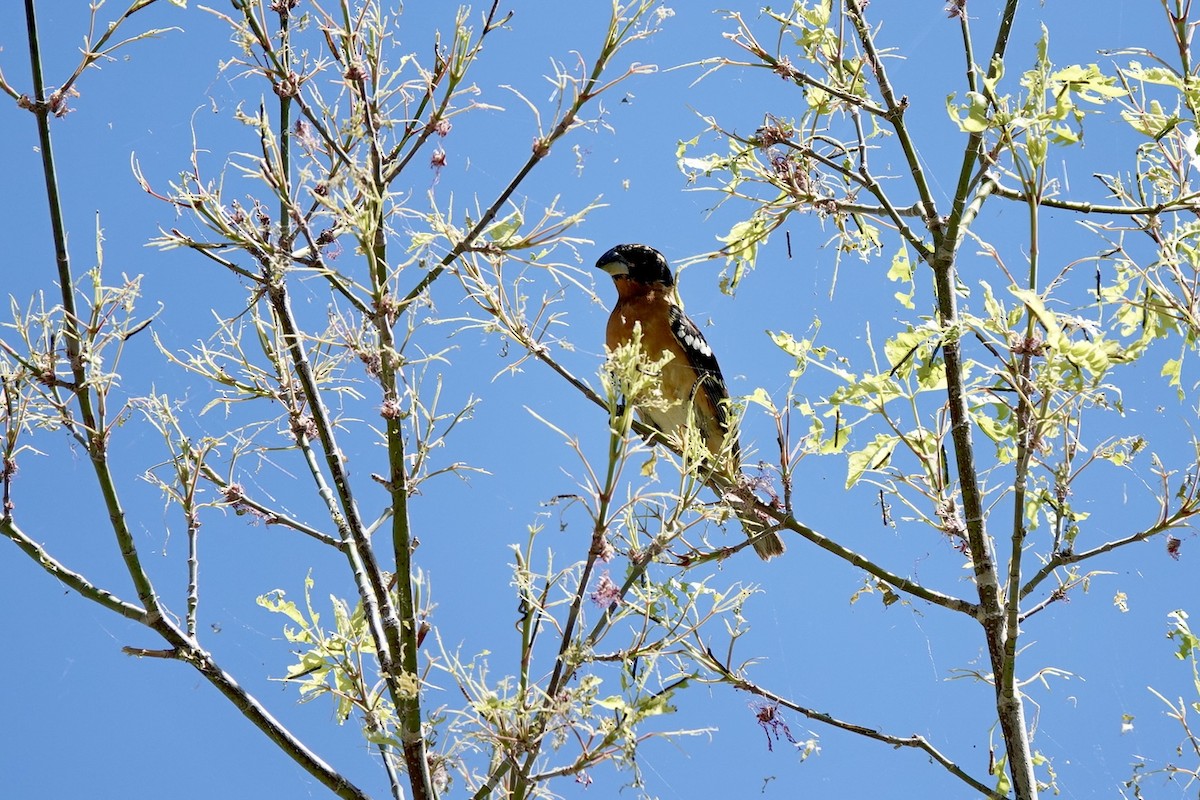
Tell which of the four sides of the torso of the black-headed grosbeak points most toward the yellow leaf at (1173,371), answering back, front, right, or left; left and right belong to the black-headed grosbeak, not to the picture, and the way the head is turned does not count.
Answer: left

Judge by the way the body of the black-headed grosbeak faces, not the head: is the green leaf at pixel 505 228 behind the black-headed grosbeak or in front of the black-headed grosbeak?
in front

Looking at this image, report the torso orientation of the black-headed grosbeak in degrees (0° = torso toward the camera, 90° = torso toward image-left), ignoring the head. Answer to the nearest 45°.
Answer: approximately 45°
